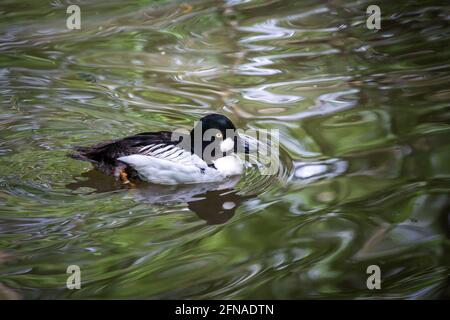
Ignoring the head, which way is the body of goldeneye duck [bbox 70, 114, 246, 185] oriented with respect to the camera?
to the viewer's right
